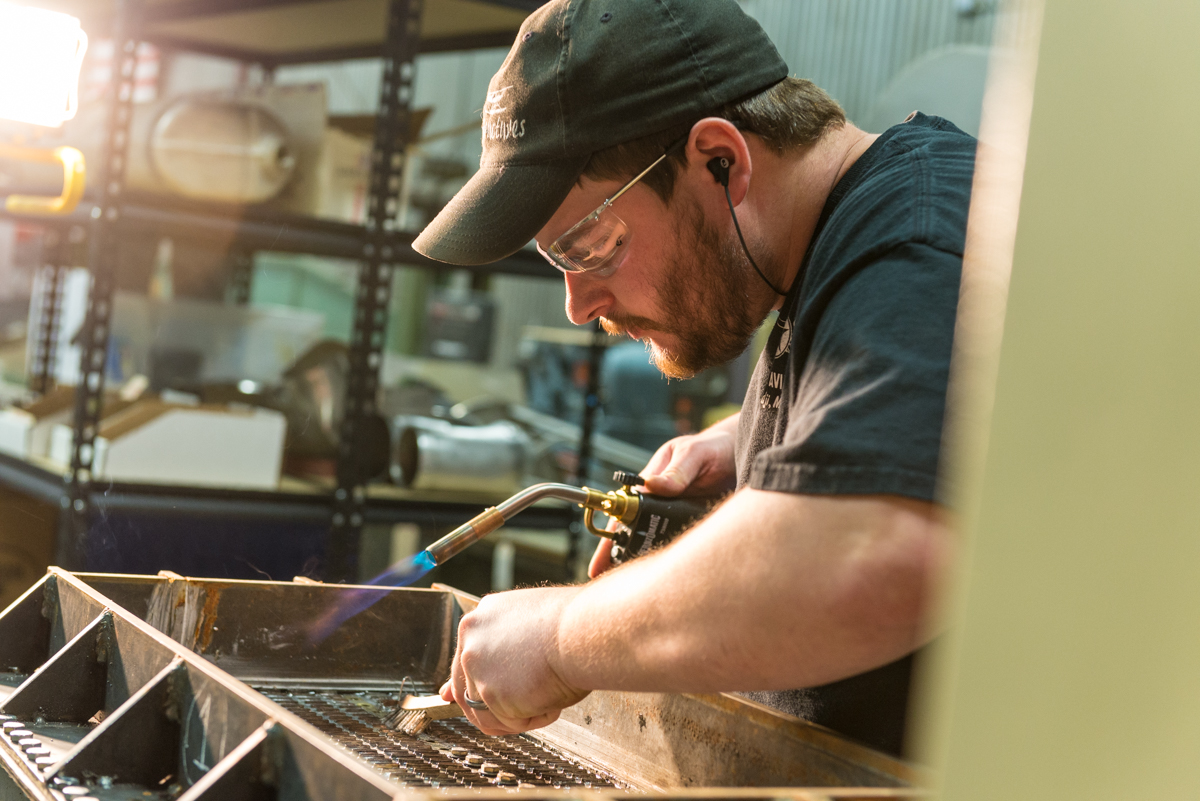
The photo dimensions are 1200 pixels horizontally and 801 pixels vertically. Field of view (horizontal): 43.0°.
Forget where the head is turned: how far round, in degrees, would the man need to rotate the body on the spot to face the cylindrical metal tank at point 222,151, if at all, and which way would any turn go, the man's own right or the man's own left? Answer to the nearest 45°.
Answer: approximately 45° to the man's own right

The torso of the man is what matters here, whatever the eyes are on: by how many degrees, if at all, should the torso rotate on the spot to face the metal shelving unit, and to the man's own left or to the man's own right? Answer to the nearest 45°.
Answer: approximately 45° to the man's own right

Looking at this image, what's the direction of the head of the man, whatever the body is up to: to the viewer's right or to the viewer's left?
to the viewer's left

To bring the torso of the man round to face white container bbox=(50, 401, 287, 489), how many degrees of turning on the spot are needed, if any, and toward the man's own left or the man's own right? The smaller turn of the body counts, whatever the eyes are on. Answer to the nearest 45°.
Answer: approximately 45° to the man's own right

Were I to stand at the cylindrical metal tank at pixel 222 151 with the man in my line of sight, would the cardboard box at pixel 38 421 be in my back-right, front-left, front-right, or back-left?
back-right

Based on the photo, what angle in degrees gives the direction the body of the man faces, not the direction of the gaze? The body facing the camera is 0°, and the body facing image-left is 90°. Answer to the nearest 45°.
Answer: approximately 90°

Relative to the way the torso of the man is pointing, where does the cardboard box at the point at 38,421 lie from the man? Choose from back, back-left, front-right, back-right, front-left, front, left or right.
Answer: front-right
